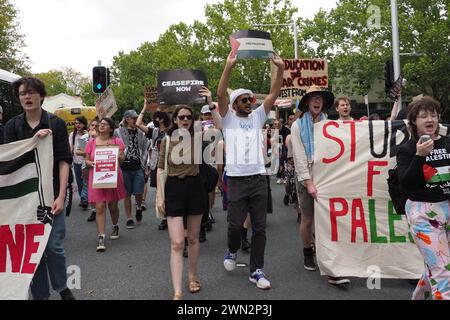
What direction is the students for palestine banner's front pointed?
toward the camera

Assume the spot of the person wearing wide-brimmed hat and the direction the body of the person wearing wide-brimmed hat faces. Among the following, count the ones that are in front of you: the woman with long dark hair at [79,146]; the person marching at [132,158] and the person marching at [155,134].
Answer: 0

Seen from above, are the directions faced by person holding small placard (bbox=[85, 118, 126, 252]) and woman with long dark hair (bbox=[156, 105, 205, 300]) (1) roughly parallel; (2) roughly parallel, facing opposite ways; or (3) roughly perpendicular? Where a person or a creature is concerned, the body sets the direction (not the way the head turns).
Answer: roughly parallel

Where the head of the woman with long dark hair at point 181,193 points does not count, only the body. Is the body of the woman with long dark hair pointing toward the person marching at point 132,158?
no

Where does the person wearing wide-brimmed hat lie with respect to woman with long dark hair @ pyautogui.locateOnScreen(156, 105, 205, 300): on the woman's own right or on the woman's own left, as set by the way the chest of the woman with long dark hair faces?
on the woman's own left

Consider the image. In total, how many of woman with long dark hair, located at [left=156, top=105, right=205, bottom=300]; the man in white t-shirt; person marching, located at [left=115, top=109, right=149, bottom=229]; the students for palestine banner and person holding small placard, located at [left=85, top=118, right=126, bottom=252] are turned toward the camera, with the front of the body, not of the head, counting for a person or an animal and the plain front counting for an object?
5

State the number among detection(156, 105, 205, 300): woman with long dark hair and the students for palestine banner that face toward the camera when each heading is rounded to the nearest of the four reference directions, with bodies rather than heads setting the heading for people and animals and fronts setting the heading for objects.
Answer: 2

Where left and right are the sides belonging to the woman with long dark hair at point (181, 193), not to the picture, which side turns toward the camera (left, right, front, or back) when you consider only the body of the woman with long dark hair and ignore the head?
front

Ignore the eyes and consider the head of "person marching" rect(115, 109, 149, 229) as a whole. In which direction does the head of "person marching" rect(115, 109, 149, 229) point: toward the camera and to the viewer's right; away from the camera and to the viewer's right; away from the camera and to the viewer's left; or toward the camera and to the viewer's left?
toward the camera and to the viewer's right

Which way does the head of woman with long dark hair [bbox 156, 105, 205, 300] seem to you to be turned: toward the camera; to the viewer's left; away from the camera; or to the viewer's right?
toward the camera

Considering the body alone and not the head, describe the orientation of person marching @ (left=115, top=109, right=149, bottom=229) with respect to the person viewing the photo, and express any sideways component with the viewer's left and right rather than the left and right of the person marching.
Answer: facing the viewer

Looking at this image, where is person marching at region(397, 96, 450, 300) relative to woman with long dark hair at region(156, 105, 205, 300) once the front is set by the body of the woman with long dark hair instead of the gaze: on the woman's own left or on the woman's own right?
on the woman's own left

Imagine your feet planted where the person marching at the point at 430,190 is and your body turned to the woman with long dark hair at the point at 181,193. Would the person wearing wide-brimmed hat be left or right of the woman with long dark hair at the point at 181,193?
right

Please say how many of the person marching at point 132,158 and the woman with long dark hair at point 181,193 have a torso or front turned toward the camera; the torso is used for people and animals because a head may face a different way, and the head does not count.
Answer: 2
